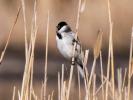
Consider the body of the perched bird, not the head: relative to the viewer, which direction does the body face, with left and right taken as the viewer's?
facing the viewer and to the left of the viewer
